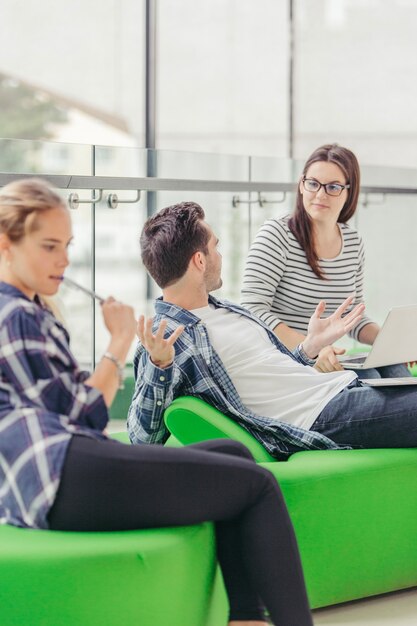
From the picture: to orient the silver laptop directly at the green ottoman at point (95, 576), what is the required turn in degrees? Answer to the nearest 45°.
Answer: approximately 90° to its left

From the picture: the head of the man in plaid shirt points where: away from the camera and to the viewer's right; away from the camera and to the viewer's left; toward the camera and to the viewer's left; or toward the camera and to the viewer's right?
away from the camera and to the viewer's right

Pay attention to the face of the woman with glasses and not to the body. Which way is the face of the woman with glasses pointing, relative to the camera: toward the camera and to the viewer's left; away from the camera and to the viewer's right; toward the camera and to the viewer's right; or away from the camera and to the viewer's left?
toward the camera and to the viewer's left

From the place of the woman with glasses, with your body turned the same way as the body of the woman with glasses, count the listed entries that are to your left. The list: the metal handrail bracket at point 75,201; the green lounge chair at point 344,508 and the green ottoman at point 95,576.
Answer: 0

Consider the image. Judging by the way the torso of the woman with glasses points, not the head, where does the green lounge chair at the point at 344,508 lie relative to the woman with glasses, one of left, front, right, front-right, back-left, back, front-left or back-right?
front-right

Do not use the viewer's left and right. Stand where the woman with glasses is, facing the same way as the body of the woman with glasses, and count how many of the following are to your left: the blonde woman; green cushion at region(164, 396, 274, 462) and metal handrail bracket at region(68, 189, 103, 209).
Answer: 0

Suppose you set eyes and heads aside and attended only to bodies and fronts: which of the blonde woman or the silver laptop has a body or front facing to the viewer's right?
the blonde woman

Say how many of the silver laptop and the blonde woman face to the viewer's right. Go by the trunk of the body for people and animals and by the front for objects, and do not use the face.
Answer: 1

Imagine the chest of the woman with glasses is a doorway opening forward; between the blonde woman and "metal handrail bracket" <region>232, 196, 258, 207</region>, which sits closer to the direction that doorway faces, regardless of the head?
the blonde woman

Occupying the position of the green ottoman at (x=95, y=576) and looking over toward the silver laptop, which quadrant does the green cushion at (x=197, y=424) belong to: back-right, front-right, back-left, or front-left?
front-left

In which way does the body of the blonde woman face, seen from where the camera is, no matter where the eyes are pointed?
to the viewer's right

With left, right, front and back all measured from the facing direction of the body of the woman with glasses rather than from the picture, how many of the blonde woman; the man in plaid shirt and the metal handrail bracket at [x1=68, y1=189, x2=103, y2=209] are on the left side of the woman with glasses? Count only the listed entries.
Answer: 0

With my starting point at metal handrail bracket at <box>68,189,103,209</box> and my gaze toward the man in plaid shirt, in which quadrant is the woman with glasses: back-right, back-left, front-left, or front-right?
front-left

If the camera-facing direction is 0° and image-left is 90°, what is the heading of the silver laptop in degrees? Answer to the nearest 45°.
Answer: approximately 135°
